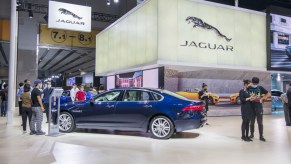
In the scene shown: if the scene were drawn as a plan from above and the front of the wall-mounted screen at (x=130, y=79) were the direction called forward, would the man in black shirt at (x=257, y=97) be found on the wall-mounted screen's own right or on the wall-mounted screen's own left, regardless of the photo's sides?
on the wall-mounted screen's own left

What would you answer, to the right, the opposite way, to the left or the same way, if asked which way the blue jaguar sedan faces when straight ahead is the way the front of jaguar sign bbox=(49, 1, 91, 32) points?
to the right

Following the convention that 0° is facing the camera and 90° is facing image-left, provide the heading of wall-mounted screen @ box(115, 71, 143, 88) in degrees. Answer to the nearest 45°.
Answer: approximately 45°

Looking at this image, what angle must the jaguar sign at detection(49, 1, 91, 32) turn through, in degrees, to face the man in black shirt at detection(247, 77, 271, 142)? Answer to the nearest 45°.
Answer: approximately 45° to its left

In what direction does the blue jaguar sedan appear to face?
to the viewer's left

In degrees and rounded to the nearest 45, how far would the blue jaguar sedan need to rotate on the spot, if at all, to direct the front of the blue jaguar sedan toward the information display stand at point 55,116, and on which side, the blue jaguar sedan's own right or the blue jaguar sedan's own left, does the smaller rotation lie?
0° — it already faces it

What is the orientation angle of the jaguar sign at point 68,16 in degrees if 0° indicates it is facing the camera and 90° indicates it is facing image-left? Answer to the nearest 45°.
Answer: approximately 0°

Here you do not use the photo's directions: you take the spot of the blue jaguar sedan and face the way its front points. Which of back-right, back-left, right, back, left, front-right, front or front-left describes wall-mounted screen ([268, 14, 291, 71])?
back-right

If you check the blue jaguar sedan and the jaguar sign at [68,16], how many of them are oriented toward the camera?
1

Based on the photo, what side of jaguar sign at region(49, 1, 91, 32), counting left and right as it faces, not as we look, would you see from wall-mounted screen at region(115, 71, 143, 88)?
left

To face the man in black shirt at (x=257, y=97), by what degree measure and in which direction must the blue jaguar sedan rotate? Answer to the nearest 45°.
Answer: approximately 180°
